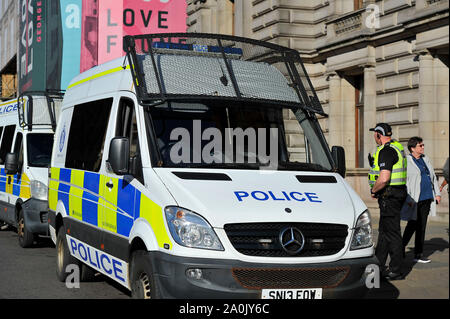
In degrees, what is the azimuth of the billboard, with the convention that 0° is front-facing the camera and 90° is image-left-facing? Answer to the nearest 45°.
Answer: approximately 0°

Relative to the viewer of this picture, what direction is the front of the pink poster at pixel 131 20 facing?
facing the viewer

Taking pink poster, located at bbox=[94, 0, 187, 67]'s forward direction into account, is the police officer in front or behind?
in front

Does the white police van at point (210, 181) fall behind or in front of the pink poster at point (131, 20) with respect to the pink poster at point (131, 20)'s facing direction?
in front

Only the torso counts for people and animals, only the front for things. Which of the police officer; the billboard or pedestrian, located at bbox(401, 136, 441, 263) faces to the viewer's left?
the police officer

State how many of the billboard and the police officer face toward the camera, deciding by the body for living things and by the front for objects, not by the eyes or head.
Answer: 1

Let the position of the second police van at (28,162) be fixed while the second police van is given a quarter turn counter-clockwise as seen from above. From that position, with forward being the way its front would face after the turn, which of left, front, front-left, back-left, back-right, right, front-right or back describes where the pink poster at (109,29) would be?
front-left

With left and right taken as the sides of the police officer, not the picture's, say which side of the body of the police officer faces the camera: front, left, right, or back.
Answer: left

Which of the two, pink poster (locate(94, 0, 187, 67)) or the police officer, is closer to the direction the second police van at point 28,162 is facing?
the police officer

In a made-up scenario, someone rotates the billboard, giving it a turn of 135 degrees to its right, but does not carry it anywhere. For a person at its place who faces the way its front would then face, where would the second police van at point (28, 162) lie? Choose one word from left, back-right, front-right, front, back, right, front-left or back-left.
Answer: back-left

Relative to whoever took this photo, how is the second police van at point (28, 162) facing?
facing the viewer and to the right of the viewer

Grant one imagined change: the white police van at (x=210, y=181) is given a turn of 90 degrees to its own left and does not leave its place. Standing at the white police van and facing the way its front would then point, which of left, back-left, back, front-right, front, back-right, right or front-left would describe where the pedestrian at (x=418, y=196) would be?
front

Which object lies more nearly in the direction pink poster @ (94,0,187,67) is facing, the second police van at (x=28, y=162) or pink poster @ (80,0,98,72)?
the second police van
